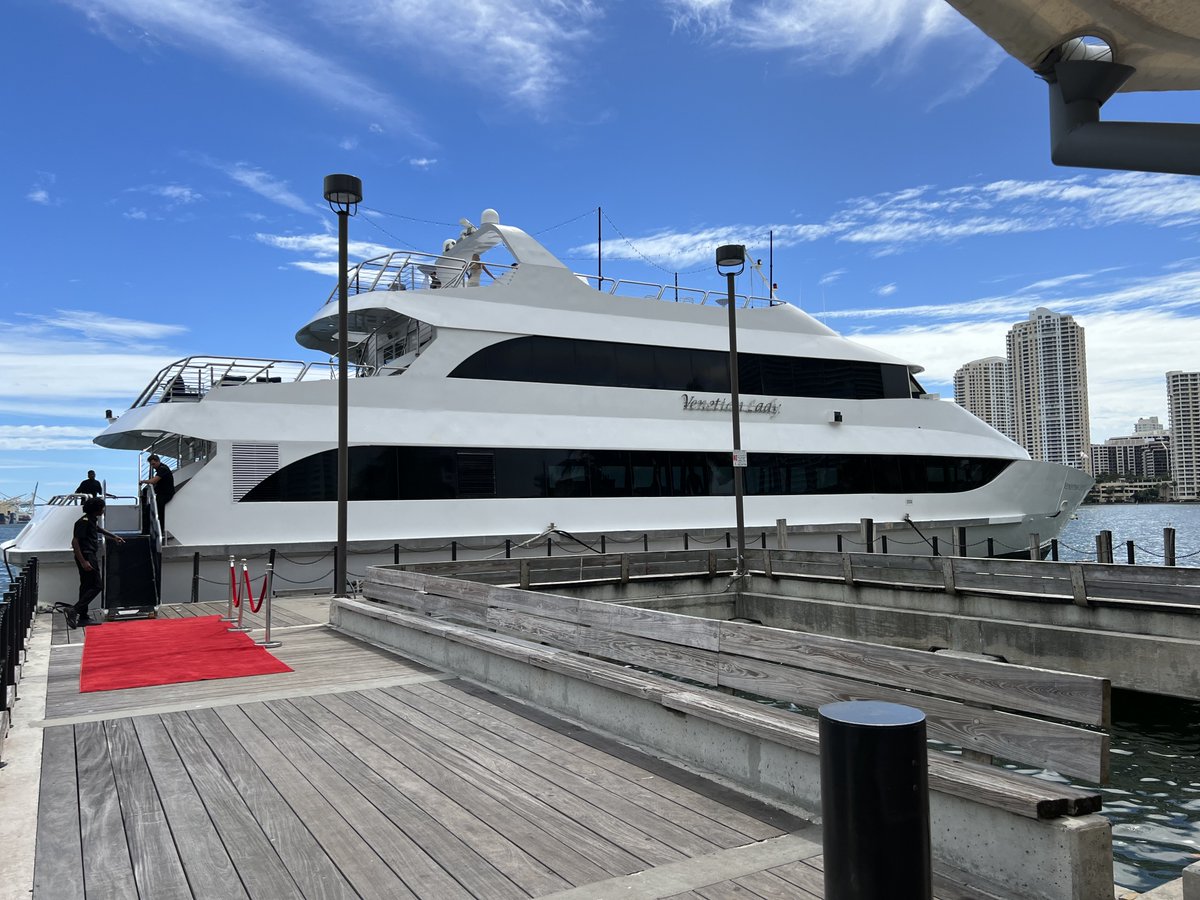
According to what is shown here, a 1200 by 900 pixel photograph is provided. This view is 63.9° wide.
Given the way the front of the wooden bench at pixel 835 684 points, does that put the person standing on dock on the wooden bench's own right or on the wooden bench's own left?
on the wooden bench's own right

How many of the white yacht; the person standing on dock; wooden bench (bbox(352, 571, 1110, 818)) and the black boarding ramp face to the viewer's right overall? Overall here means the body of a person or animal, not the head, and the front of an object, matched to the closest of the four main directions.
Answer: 2

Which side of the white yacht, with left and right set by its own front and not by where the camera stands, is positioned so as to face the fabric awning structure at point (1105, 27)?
right

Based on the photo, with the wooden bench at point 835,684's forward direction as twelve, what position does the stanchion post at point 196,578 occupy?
The stanchion post is roughly at 3 o'clock from the wooden bench.

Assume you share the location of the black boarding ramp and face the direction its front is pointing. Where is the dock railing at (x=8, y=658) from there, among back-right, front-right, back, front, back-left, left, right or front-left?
front

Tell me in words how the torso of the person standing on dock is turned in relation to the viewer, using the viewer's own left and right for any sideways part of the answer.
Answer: facing to the right of the viewer

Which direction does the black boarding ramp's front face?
toward the camera

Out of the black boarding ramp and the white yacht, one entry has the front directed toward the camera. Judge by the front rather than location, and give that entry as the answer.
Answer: the black boarding ramp

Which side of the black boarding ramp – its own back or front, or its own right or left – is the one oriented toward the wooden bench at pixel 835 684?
front

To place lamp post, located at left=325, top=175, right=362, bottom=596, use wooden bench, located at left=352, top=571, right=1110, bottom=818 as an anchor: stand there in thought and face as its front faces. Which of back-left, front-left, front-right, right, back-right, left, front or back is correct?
right

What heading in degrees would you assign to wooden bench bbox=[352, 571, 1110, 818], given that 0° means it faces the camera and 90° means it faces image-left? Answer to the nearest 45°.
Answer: approximately 45°

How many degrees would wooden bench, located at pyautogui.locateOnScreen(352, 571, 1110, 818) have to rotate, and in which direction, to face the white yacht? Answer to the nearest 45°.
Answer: approximately 135° to its right

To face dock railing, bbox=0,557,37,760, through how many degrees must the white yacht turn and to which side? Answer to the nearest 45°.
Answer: approximately 90° to its right

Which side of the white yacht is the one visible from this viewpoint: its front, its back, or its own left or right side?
right

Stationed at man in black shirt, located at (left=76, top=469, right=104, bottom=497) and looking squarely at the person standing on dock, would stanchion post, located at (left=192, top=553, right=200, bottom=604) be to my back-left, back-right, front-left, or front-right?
front-left

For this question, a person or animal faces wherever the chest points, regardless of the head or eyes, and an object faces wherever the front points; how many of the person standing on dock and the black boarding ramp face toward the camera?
1
